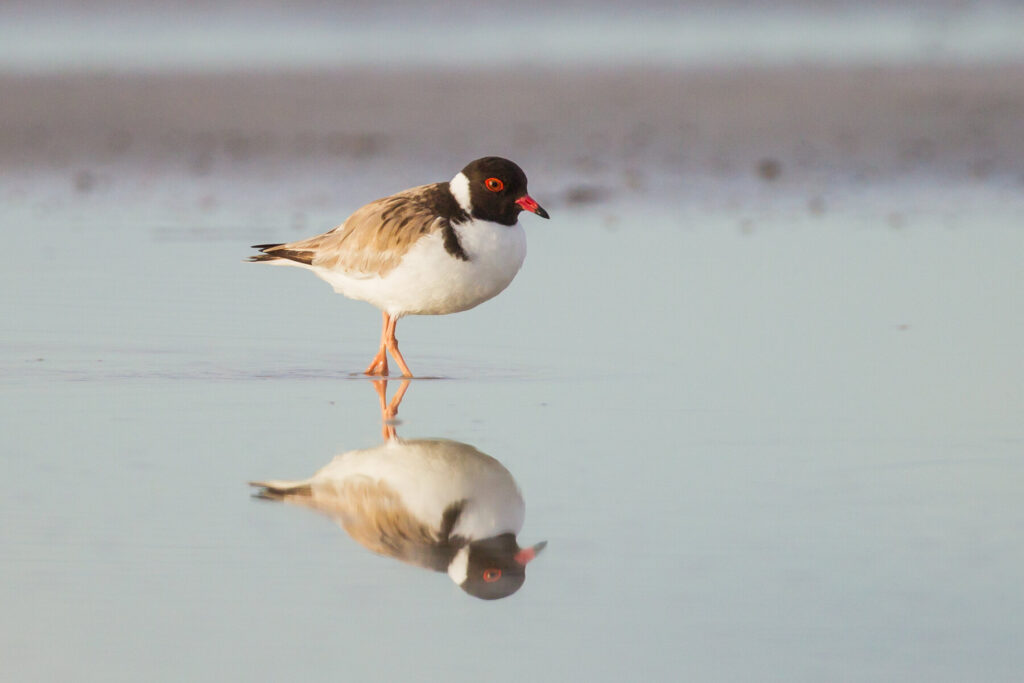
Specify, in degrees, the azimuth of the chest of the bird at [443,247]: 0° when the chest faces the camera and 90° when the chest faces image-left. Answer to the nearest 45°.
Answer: approximately 270°
